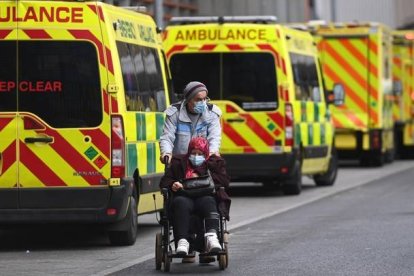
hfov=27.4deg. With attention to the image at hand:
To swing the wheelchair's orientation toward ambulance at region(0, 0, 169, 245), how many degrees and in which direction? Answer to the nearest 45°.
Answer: approximately 135° to its right

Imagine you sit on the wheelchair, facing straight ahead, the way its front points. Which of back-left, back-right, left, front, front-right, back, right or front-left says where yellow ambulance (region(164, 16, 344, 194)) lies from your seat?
back

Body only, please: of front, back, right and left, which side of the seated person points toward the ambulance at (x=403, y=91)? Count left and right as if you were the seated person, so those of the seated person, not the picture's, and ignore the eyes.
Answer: back

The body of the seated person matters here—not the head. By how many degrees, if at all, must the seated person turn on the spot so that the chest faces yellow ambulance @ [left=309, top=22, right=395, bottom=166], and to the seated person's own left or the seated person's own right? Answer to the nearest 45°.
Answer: approximately 180°
